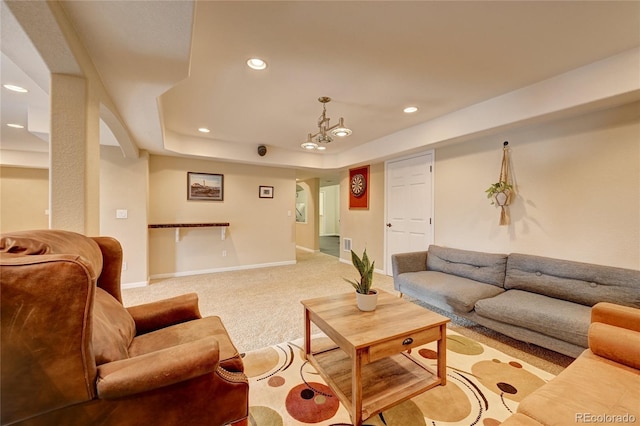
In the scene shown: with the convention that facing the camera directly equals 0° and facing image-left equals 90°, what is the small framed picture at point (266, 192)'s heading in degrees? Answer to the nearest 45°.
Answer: approximately 0°

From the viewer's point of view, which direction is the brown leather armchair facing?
to the viewer's right

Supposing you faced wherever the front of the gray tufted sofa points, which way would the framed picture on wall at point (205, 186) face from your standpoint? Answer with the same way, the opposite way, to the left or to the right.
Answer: to the left

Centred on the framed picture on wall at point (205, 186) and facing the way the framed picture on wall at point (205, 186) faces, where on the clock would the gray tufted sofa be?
The gray tufted sofa is roughly at 11 o'clock from the framed picture on wall.

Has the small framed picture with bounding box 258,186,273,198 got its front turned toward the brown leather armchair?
yes

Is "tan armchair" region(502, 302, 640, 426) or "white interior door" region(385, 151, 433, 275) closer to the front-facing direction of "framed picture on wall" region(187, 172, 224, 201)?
the tan armchair

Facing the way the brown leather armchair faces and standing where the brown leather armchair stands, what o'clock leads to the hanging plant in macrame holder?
The hanging plant in macrame holder is roughly at 12 o'clock from the brown leather armchair.

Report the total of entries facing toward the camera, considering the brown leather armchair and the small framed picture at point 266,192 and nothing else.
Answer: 1

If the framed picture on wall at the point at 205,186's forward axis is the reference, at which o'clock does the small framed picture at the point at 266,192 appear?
The small framed picture is roughly at 9 o'clock from the framed picture on wall.

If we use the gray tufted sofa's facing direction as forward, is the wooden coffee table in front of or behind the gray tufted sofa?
in front

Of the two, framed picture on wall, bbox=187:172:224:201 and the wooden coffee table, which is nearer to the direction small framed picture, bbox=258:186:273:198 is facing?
the wooden coffee table

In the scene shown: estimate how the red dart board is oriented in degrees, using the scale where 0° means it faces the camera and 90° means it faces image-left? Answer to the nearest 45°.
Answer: approximately 45°

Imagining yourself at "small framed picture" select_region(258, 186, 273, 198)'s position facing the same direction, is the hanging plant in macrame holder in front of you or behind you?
in front

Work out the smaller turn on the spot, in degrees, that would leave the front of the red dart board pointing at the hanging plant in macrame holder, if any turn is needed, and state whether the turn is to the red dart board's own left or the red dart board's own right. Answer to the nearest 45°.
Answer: approximately 90° to the red dart board's own left
